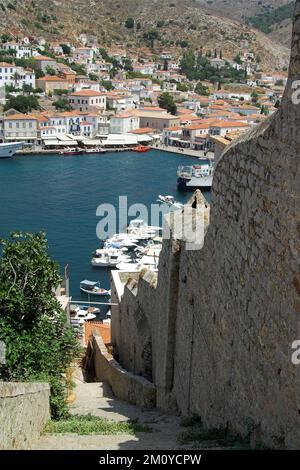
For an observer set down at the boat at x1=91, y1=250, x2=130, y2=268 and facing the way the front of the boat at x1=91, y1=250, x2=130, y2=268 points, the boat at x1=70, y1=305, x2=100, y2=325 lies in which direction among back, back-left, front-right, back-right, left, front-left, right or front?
right

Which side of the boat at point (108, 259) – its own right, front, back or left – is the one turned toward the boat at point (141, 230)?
left

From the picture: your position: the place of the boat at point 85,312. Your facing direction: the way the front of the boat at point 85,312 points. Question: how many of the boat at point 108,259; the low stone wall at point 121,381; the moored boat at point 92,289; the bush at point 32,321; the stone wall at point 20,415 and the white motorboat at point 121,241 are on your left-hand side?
3
